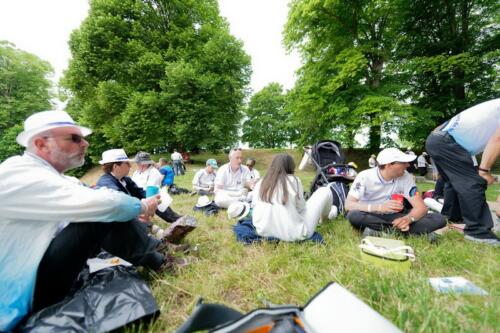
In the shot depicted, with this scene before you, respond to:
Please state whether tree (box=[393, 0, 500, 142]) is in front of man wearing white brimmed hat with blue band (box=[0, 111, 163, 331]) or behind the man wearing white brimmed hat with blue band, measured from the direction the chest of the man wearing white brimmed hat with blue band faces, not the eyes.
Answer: in front

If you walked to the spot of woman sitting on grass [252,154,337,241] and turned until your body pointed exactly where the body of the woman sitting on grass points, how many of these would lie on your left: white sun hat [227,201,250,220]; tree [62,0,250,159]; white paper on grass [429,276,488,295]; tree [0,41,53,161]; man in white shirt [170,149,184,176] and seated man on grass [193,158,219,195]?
5

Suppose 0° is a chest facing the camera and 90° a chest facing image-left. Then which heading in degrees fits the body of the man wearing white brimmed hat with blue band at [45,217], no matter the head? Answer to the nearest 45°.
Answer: approximately 270°

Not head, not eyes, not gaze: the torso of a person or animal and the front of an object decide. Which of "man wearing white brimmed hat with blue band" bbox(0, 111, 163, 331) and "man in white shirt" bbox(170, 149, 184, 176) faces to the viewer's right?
the man wearing white brimmed hat with blue band

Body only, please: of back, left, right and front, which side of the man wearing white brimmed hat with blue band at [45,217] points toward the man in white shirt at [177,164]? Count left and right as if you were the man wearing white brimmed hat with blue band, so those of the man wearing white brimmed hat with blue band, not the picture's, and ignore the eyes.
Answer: left

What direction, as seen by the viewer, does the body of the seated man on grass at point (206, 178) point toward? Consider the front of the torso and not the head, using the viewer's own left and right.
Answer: facing the viewer and to the right of the viewer

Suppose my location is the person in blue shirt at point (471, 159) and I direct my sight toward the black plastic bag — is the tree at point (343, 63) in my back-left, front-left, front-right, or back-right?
back-right

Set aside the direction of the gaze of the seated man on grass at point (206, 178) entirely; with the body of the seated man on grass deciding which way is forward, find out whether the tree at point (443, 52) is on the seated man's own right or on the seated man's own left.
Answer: on the seated man's own left

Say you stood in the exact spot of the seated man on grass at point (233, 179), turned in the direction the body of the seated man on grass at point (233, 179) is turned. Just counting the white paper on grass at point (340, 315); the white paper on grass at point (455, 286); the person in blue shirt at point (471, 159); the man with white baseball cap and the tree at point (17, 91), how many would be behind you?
1

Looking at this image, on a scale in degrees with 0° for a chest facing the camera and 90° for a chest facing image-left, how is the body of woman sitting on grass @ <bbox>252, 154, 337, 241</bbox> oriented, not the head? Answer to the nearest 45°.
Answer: approximately 225°

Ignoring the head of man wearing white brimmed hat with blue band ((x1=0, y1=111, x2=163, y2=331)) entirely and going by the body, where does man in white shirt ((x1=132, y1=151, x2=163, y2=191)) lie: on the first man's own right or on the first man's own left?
on the first man's own left

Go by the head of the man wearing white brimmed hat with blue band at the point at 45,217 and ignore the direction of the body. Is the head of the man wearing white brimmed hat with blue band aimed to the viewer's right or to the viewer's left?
to the viewer's right
